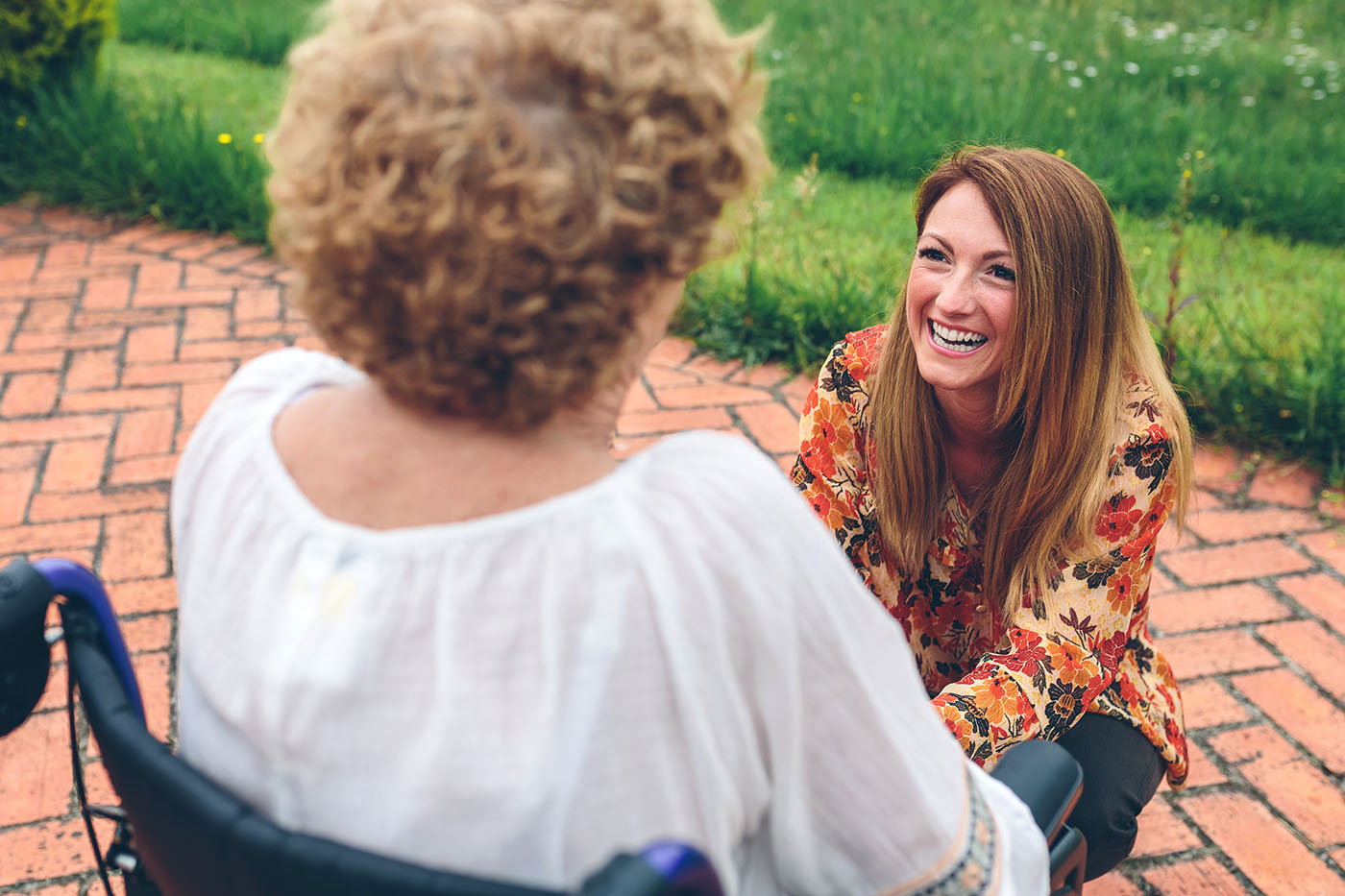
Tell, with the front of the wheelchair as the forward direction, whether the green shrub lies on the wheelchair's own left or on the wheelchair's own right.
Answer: on the wheelchair's own left

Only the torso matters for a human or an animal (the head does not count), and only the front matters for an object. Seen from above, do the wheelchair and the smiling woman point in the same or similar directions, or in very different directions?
very different directions

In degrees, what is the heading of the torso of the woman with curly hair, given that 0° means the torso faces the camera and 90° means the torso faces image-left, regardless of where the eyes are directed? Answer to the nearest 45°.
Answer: approximately 225°

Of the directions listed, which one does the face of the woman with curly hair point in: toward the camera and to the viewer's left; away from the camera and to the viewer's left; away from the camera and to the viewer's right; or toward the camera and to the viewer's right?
away from the camera and to the viewer's right

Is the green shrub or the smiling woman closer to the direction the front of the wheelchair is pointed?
the smiling woman

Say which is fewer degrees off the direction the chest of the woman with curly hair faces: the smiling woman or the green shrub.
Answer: the smiling woman

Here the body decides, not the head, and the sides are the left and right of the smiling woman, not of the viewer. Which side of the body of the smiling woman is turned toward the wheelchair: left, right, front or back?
front

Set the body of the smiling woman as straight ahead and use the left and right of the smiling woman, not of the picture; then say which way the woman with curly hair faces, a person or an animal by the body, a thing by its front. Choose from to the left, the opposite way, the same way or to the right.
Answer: the opposite way

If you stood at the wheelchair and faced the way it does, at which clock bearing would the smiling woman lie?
The smiling woman is roughly at 12 o'clock from the wheelchair.

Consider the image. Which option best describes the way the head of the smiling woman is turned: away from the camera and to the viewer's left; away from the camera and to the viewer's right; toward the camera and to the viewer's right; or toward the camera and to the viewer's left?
toward the camera and to the viewer's left

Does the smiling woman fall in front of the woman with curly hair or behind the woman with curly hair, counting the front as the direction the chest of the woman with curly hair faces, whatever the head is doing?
in front
